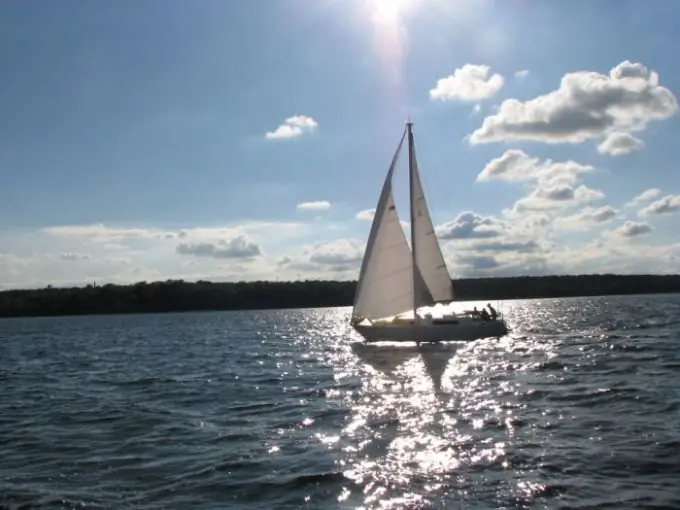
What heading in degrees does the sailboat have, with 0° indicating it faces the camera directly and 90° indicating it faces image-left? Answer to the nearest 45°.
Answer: approximately 90°
